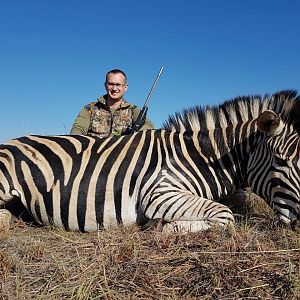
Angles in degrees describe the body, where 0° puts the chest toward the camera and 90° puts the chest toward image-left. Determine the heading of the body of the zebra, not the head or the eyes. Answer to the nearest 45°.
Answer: approximately 270°

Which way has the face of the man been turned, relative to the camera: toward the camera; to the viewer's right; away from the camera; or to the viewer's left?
toward the camera

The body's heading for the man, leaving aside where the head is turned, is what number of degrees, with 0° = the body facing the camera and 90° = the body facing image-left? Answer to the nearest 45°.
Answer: approximately 0°

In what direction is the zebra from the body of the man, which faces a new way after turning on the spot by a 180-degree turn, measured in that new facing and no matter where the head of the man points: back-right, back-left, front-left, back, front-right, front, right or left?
back
